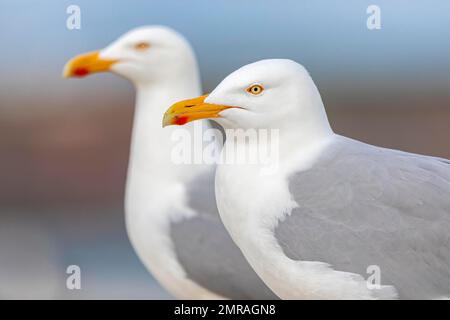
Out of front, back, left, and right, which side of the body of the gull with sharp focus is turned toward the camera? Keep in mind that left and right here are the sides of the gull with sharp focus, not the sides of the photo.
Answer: left

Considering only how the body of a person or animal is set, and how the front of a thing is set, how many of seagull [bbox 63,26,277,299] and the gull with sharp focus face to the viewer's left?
2

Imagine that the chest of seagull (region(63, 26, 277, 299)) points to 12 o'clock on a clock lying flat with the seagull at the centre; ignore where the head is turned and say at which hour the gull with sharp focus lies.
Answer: The gull with sharp focus is roughly at 8 o'clock from the seagull.

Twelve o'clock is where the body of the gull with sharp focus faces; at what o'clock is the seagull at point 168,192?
The seagull is roughly at 2 o'clock from the gull with sharp focus.

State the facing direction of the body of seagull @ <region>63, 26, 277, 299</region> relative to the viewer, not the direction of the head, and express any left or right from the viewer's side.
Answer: facing to the left of the viewer
